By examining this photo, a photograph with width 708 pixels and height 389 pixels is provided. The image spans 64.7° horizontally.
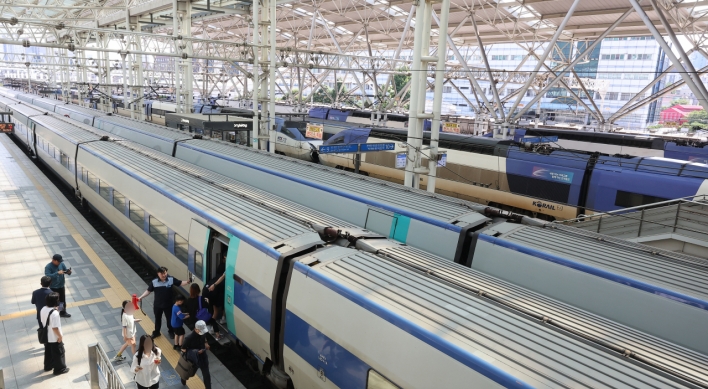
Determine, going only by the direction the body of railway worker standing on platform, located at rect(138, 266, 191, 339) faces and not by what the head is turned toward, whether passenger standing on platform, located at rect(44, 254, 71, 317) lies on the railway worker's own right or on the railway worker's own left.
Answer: on the railway worker's own right

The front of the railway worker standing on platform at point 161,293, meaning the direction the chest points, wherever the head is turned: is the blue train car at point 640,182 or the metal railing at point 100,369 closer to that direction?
the metal railing

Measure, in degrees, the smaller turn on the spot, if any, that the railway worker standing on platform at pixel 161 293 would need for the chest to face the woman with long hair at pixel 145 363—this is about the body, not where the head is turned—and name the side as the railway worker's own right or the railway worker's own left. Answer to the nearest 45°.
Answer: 0° — they already face them

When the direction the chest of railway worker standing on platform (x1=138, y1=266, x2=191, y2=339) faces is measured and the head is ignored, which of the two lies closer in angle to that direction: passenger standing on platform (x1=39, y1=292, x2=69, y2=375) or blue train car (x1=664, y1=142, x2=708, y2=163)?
the passenger standing on platform

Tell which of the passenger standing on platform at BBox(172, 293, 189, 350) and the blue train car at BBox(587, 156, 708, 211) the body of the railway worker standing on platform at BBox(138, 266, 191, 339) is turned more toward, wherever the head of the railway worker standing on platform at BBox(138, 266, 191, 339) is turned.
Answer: the passenger standing on platform

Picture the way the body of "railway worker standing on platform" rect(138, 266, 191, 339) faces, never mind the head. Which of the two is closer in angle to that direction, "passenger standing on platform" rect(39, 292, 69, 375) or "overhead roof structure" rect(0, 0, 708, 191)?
the passenger standing on platform

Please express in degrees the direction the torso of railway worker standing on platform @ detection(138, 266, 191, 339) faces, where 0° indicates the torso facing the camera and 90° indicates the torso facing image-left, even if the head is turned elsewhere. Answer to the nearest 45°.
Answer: approximately 0°
